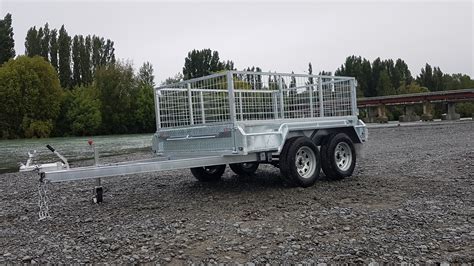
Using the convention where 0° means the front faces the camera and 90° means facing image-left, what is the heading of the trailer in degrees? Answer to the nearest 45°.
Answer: approximately 45°
